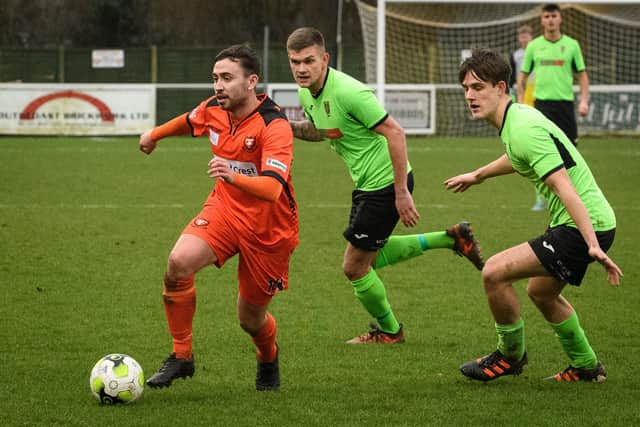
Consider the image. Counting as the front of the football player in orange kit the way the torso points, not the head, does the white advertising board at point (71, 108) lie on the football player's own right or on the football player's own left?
on the football player's own right

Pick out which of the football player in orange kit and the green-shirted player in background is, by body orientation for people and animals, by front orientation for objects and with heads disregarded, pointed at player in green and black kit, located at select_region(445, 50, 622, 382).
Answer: the green-shirted player in background

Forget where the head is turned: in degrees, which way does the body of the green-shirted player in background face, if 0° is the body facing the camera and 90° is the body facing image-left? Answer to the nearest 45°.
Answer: approximately 0°

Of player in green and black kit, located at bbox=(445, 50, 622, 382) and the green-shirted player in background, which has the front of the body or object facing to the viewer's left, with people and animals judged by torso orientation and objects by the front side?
the player in green and black kit

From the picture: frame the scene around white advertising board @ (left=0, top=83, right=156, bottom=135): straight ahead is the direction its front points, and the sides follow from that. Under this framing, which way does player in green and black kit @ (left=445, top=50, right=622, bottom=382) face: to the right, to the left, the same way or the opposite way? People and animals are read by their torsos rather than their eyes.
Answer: to the right

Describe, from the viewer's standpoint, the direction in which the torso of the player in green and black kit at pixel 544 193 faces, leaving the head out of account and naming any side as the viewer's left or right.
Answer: facing to the left of the viewer

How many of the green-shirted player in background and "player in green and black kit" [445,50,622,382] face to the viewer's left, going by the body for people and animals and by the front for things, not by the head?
1
